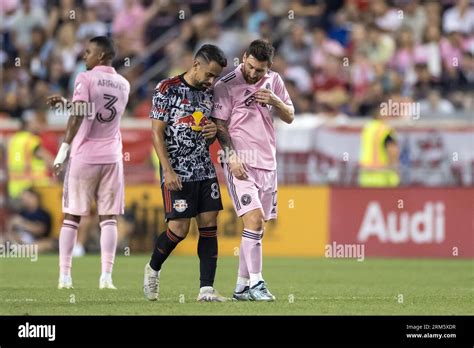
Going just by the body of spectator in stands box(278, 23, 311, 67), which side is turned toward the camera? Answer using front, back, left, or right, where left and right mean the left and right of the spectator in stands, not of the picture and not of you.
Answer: front

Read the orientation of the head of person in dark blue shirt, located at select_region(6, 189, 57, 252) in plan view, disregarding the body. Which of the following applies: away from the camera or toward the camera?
toward the camera

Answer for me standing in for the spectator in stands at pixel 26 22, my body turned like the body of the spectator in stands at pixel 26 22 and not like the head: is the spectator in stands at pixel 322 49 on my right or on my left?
on my left

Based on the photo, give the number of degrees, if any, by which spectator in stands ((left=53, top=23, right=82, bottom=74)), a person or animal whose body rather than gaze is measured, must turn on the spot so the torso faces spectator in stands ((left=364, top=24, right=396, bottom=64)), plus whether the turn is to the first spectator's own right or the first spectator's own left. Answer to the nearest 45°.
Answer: approximately 90° to the first spectator's own left

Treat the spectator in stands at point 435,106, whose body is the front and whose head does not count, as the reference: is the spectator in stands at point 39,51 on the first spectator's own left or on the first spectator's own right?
on the first spectator's own right

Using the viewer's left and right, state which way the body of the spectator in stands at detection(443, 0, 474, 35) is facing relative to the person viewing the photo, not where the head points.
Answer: facing the viewer

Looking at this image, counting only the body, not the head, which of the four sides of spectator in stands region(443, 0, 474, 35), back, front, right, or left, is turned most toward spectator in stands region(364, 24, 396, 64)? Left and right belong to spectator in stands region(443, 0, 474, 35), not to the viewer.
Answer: right

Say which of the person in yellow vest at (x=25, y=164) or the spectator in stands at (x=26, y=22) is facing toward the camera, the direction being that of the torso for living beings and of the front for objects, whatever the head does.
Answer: the spectator in stands

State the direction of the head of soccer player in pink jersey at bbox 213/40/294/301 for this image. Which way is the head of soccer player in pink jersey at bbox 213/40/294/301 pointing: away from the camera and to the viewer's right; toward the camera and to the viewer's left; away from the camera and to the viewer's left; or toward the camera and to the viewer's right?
toward the camera and to the viewer's left

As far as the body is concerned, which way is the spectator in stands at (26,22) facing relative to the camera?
toward the camera

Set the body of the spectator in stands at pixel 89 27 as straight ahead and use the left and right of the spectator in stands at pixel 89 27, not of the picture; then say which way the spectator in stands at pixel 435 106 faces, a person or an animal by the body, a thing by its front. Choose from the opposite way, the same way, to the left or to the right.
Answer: the same way

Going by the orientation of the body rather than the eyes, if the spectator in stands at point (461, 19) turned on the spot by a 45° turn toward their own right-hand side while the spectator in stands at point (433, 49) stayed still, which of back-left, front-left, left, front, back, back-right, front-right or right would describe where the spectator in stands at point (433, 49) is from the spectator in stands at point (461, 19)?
front

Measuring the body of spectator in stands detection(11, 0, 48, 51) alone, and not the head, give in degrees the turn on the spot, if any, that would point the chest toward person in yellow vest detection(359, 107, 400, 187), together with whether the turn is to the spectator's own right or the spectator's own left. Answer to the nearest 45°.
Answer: approximately 45° to the spectator's own left

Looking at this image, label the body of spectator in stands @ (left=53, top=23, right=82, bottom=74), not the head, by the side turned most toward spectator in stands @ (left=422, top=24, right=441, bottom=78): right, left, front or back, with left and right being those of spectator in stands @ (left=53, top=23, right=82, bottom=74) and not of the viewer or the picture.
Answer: left

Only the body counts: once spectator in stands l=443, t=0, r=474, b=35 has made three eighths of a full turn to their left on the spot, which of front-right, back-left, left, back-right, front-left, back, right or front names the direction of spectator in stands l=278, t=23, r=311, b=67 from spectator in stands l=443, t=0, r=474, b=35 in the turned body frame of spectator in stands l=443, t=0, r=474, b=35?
back-left
